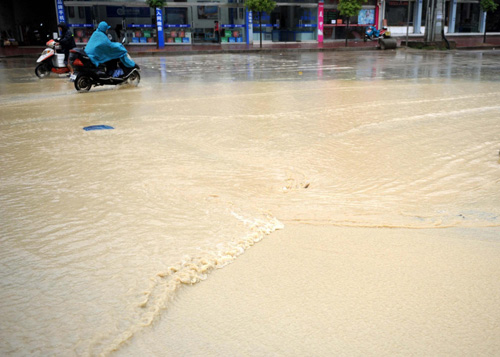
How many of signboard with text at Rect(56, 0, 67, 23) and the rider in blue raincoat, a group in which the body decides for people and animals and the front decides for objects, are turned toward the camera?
1

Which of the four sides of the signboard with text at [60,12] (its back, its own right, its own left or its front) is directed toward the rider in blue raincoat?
front

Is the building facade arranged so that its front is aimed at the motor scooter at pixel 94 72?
yes

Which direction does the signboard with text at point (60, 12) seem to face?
toward the camera

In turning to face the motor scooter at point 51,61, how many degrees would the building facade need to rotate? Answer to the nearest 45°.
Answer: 0° — it already faces it

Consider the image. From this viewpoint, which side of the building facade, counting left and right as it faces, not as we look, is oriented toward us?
front

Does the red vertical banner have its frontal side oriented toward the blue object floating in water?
yes

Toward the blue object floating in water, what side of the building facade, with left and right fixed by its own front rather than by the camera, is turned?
front

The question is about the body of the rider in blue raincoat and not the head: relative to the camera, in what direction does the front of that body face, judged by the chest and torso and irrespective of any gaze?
to the viewer's right

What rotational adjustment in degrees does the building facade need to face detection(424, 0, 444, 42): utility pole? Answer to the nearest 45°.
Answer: approximately 45° to its left

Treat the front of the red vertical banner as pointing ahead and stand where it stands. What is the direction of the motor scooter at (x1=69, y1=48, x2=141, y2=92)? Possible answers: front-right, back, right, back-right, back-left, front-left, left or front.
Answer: front

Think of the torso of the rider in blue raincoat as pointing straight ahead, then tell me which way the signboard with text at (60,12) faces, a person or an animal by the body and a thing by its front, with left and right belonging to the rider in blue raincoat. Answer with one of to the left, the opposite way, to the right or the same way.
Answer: to the right

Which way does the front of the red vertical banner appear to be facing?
toward the camera
